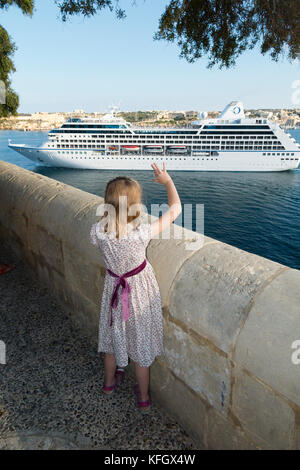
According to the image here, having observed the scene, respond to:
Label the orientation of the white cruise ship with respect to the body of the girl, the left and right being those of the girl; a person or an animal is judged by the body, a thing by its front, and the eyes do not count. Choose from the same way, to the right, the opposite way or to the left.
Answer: to the left

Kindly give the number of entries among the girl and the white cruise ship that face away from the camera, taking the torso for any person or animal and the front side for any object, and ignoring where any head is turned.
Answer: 1

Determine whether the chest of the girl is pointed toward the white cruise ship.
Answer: yes

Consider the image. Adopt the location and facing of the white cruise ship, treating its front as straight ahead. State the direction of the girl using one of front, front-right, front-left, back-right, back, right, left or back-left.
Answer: left

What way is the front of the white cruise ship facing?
to the viewer's left

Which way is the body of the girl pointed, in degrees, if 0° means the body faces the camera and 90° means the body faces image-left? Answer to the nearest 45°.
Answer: approximately 180°

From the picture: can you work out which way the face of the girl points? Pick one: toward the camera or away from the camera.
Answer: away from the camera

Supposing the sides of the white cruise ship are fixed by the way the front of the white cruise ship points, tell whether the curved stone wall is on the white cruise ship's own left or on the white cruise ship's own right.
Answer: on the white cruise ship's own left
